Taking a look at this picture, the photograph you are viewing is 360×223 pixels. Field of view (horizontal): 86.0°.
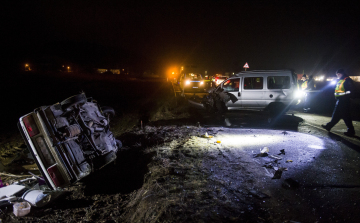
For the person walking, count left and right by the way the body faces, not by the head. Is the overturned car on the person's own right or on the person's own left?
on the person's own left

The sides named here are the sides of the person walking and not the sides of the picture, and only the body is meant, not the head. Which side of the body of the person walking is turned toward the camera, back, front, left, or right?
left

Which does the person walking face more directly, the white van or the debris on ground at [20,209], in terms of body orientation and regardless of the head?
the white van

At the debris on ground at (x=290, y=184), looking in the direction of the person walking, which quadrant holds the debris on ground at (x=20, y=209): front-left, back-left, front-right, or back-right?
back-left

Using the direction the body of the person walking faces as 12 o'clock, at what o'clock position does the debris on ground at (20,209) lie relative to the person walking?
The debris on ground is roughly at 10 o'clock from the person walking.
